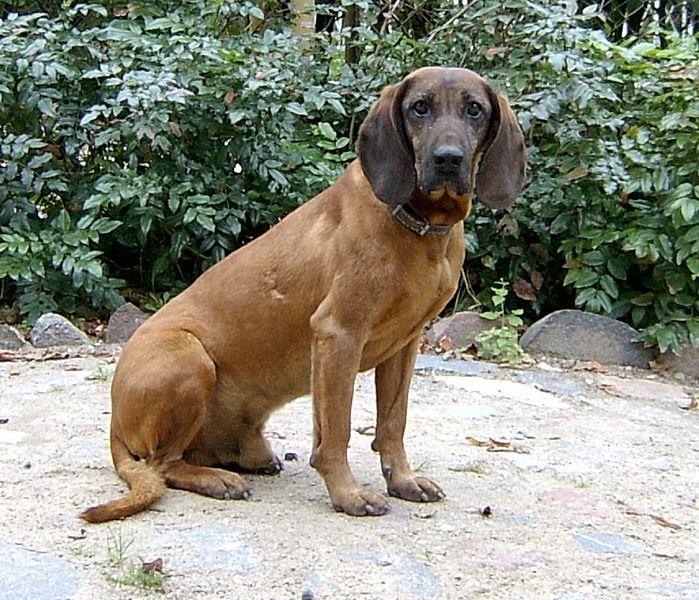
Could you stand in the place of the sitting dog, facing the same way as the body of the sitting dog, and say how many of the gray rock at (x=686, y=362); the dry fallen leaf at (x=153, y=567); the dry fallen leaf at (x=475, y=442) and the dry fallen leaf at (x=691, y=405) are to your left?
3

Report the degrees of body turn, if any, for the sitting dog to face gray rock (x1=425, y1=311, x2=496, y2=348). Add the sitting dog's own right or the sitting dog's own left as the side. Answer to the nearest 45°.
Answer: approximately 135° to the sitting dog's own left

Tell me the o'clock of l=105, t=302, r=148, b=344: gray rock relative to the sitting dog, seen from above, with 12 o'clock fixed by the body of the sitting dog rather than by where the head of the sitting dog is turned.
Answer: The gray rock is roughly at 7 o'clock from the sitting dog.

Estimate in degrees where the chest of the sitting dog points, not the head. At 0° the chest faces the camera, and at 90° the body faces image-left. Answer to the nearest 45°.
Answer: approximately 315°

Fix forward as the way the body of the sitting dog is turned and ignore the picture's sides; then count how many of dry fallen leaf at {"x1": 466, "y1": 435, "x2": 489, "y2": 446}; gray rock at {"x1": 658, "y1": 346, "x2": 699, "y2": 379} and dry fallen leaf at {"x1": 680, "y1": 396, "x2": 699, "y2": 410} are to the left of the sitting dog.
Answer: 3

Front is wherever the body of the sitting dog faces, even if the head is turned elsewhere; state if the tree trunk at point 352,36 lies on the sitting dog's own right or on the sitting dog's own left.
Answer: on the sitting dog's own left

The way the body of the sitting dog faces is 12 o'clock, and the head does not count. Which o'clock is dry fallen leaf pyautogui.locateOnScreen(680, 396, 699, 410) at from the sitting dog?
The dry fallen leaf is roughly at 9 o'clock from the sitting dog.

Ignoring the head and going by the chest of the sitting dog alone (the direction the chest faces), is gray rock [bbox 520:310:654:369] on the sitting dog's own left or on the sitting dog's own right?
on the sitting dog's own left

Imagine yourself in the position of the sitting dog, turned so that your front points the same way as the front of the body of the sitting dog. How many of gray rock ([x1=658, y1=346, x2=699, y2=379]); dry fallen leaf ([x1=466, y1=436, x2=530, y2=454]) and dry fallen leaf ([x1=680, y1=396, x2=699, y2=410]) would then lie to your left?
3

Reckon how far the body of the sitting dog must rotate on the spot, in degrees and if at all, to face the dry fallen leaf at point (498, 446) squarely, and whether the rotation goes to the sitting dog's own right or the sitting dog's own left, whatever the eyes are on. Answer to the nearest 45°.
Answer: approximately 90° to the sitting dog's own left
